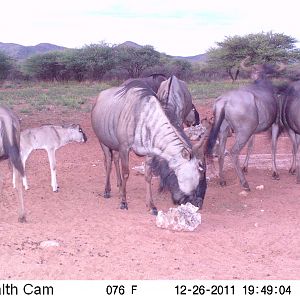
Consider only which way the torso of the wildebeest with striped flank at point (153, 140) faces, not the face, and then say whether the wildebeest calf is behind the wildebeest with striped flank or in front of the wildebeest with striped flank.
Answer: behind

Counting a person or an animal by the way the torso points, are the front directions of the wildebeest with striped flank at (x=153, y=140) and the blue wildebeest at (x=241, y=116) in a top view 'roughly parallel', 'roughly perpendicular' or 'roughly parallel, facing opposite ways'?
roughly perpendicular

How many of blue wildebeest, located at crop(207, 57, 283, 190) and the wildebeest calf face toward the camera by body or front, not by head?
0

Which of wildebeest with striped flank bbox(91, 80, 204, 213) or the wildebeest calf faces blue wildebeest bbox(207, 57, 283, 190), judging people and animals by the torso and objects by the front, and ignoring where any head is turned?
the wildebeest calf

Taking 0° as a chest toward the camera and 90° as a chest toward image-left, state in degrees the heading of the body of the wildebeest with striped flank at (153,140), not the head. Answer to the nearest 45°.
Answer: approximately 315°

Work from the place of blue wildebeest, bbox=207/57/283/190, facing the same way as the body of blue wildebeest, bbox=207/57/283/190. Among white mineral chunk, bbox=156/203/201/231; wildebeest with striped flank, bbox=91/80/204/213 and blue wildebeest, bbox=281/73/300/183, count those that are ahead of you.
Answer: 1

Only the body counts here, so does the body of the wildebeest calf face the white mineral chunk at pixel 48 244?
no

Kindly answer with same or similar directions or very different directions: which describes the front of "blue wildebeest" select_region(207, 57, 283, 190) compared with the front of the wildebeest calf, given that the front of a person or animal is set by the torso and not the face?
same or similar directions

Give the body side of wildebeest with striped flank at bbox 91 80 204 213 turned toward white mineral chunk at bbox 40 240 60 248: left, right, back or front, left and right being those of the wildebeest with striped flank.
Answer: right

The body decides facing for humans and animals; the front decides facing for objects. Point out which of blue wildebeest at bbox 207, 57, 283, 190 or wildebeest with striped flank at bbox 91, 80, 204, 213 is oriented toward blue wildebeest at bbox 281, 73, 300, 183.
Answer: blue wildebeest at bbox 207, 57, 283, 190

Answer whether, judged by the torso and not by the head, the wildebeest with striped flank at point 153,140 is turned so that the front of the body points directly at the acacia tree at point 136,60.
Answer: no

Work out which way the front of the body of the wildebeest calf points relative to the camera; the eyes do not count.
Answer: to the viewer's right

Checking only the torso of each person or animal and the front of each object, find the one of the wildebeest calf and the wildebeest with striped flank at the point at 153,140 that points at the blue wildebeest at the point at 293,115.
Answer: the wildebeest calf

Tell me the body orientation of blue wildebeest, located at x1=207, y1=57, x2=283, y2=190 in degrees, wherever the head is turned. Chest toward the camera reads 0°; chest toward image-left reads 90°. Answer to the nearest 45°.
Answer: approximately 225°

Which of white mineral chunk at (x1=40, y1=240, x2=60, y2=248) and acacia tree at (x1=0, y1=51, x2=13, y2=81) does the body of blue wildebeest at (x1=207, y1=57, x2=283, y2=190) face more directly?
the acacia tree

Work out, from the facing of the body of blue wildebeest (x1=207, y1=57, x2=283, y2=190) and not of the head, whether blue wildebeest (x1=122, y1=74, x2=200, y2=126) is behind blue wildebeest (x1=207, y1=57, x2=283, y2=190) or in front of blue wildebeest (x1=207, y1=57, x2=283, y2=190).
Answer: behind

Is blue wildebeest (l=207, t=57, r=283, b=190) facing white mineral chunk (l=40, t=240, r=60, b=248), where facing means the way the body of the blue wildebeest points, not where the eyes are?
no

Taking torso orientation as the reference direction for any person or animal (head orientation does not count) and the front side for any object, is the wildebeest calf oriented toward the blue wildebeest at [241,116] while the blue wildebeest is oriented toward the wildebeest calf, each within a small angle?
no

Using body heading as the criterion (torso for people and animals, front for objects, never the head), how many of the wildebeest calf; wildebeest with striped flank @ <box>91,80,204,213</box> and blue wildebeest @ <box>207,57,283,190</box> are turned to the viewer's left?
0

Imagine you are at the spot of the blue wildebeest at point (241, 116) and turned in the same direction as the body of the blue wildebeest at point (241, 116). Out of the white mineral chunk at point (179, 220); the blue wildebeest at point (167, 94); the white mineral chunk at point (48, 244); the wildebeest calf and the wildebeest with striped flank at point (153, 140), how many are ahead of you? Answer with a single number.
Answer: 0
